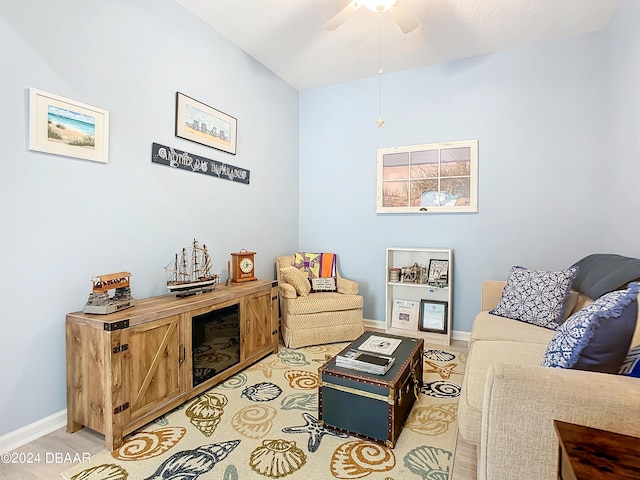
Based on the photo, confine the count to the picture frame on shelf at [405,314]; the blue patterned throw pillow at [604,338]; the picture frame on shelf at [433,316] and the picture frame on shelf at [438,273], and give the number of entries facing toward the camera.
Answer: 3

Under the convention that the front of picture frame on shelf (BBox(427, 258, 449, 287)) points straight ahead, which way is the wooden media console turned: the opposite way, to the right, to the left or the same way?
to the left

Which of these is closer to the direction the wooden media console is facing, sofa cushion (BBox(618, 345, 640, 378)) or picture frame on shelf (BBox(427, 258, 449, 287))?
the sofa cushion

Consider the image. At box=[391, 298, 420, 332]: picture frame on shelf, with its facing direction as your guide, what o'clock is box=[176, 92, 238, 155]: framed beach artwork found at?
The framed beach artwork is roughly at 2 o'clock from the picture frame on shelf.

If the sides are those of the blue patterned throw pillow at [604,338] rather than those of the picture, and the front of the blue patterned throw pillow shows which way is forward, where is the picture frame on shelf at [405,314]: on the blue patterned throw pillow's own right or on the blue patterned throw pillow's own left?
on the blue patterned throw pillow's own right

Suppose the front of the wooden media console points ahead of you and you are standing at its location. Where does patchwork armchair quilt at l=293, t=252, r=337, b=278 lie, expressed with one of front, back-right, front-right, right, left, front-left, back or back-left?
left

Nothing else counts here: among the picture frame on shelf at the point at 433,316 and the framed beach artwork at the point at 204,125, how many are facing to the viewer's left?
0

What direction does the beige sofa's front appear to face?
to the viewer's left

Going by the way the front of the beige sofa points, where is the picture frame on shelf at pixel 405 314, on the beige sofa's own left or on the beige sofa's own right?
on the beige sofa's own right

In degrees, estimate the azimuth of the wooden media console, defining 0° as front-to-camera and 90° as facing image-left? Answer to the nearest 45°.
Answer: approximately 315°

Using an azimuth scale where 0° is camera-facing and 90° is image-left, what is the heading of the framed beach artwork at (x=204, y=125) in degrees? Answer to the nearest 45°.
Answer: approximately 315°

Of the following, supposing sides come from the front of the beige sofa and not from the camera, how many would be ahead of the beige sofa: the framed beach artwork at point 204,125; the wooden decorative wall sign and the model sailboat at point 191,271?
3
